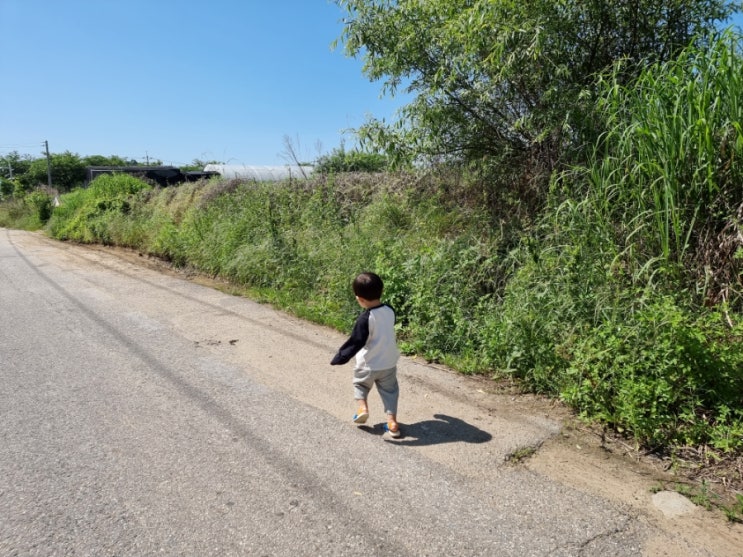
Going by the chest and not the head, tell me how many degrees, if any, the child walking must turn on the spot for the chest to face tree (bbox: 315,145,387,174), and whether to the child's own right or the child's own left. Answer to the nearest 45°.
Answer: approximately 45° to the child's own right

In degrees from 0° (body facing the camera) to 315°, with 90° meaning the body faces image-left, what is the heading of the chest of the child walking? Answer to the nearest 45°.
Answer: approximately 135°

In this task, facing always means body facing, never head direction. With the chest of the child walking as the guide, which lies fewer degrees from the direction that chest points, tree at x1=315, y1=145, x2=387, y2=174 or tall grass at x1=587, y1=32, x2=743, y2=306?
the tree

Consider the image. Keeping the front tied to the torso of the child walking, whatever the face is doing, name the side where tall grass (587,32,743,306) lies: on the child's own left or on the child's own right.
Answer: on the child's own right
